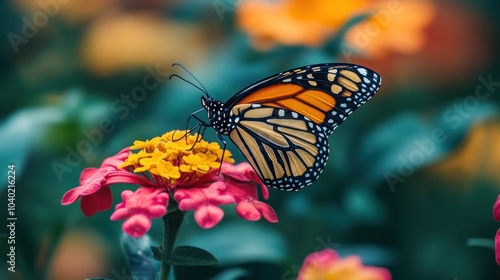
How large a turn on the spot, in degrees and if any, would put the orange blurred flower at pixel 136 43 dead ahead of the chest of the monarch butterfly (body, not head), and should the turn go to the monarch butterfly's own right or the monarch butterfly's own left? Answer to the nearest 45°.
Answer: approximately 45° to the monarch butterfly's own right

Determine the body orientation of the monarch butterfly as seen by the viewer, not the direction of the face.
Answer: to the viewer's left

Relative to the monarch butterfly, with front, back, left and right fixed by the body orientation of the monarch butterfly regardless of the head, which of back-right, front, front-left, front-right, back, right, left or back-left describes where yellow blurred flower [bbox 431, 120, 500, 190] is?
back-right

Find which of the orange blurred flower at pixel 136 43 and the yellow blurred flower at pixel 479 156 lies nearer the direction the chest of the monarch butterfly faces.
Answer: the orange blurred flower

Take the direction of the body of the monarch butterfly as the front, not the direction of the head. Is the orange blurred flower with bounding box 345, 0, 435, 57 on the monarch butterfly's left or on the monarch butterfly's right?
on the monarch butterfly's right
